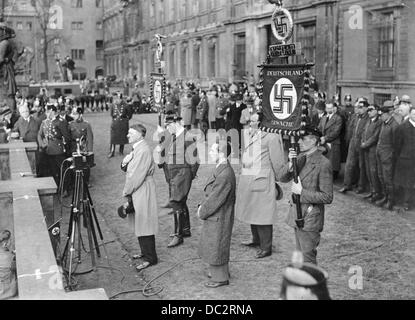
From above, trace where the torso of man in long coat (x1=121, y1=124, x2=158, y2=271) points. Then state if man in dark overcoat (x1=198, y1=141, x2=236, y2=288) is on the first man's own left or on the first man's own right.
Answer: on the first man's own left

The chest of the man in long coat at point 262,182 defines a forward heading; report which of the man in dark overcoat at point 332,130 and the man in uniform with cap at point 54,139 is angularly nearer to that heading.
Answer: the man in uniform with cap

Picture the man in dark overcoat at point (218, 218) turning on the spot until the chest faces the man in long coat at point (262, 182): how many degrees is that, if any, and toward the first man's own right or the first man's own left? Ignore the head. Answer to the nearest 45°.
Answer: approximately 135° to the first man's own right

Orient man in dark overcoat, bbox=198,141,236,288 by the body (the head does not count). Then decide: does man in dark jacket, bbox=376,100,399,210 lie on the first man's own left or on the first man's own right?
on the first man's own right

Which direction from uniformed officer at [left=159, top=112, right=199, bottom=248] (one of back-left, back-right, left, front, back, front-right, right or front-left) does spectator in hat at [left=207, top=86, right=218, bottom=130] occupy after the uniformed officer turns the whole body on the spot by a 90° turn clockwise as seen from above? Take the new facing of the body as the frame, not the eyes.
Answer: front-right

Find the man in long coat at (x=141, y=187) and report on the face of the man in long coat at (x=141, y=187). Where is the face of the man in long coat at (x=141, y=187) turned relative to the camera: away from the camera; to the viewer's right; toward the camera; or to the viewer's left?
to the viewer's left

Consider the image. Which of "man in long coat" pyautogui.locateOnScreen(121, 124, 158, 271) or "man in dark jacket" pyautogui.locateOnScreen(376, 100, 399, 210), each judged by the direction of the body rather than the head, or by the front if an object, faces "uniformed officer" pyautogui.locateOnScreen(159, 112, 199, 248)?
the man in dark jacket

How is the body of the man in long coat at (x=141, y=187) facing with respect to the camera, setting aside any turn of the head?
to the viewer's left

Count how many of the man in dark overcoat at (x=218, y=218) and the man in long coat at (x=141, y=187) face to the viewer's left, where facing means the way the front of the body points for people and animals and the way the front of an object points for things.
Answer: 2

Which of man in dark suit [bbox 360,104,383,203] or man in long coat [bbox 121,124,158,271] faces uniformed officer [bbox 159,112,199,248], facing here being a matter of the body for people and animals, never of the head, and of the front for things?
the man in dark suit
